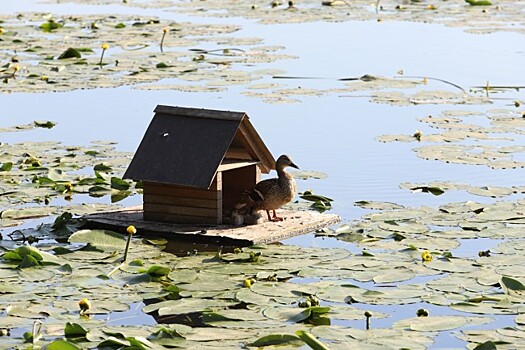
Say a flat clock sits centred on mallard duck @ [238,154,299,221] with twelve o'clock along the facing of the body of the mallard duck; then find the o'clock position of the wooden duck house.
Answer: The wooden duck house is roughly at 6 o'clock from the mallard duck.

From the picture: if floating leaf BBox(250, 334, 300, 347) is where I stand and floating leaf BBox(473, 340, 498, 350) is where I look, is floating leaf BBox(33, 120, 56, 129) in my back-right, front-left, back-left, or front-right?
back-left

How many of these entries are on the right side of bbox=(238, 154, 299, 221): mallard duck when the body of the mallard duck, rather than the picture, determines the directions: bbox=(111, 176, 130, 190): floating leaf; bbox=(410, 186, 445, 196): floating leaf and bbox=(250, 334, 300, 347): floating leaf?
1

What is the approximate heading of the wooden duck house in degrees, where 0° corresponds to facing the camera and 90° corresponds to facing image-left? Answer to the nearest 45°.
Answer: approximately 315°

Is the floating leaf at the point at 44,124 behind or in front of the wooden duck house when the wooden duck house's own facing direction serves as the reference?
behind

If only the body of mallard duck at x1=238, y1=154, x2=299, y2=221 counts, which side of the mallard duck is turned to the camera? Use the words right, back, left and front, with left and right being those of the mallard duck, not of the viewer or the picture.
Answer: right

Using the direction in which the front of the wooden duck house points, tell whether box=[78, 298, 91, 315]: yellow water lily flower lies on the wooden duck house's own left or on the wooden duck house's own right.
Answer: on the wooden duck house's own right

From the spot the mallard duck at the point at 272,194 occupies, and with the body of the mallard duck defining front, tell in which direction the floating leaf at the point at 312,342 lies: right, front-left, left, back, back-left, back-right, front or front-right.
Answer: right

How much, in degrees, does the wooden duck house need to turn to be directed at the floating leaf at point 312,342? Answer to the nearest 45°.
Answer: approximately 45° to its right
